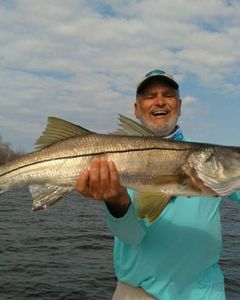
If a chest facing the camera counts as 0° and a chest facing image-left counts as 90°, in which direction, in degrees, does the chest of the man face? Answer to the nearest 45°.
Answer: approximately 0°
